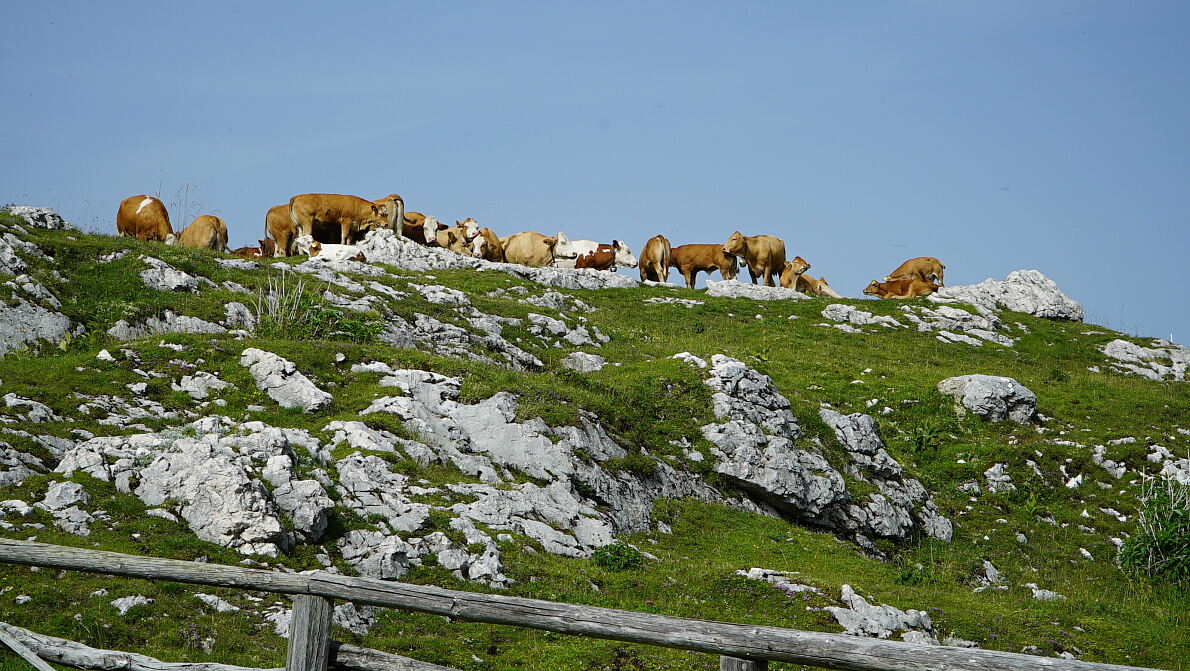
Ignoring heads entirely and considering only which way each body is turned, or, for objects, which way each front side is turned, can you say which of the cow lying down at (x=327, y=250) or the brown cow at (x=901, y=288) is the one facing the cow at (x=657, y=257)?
the brown cow

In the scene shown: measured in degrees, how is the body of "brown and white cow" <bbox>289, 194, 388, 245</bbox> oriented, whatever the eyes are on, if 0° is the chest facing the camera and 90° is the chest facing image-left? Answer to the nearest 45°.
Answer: approximately 270°

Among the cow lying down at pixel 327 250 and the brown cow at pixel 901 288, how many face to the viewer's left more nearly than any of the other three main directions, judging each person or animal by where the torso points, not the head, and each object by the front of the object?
2

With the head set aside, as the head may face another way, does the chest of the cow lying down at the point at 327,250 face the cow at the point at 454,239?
no

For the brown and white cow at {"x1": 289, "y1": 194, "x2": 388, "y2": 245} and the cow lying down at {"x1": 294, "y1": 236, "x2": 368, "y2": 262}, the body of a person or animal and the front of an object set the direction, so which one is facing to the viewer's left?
the cow lying down

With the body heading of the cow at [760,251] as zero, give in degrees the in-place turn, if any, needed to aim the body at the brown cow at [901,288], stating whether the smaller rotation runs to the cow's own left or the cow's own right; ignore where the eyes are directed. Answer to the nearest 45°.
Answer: approximately 135° to the cow's own left

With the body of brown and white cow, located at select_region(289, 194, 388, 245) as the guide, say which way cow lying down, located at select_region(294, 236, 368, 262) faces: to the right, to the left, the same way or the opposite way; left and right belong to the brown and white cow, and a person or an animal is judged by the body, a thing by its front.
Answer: the opposite way

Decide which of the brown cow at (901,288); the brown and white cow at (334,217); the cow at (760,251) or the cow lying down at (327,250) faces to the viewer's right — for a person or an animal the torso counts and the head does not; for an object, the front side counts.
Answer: the brown and white cow

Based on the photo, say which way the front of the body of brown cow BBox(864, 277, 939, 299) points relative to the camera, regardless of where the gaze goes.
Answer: to the viewer's left

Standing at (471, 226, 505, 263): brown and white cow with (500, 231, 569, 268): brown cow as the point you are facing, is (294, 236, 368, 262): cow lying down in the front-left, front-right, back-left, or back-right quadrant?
back-right

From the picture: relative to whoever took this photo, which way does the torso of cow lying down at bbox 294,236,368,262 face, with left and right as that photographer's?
facing to the left of the viewer

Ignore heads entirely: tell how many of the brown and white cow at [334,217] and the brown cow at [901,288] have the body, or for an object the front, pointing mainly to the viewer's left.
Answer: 1

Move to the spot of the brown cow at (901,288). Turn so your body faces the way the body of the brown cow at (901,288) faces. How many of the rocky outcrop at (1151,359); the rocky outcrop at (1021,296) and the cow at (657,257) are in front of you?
1

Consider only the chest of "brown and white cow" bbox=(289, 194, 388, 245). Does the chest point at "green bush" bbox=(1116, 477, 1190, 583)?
no

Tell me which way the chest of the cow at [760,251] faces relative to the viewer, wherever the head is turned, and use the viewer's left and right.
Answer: facing the viewer and to the left of the viewer

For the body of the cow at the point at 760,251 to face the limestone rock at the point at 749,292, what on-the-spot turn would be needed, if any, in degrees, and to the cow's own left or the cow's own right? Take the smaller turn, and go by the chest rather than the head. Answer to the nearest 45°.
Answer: approximately 45° to the cow's own left
